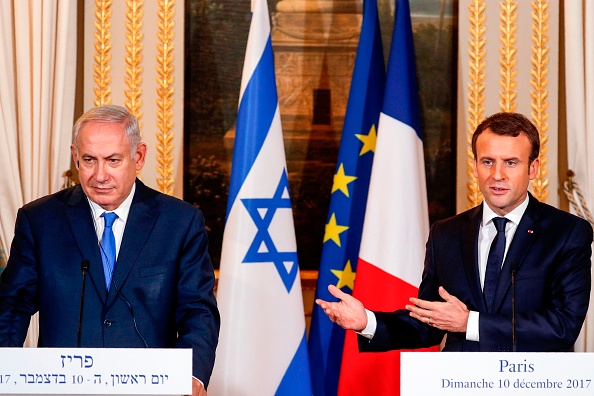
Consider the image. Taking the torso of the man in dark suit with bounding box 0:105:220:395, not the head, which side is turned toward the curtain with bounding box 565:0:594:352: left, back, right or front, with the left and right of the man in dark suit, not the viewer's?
left

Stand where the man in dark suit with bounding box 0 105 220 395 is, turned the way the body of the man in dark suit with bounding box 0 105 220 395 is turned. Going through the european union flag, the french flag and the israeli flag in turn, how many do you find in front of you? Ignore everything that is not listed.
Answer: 0

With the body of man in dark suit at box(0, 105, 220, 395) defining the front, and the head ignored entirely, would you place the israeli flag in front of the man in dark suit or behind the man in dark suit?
behind

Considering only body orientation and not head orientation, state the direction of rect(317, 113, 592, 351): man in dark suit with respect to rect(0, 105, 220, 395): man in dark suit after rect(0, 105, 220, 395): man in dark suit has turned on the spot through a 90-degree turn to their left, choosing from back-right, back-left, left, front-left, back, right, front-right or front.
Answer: front

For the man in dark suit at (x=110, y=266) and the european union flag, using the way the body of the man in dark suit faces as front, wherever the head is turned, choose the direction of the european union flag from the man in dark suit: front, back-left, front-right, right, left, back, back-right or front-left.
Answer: back-left

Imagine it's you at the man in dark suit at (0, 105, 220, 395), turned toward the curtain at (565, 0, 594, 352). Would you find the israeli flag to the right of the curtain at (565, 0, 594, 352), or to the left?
left

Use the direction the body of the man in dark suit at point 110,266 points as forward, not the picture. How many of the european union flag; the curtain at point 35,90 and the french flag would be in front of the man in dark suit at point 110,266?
0

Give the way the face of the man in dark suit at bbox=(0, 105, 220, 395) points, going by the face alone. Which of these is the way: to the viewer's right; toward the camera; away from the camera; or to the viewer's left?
toward the camera

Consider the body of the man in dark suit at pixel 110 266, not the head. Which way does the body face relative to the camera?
toward the camera

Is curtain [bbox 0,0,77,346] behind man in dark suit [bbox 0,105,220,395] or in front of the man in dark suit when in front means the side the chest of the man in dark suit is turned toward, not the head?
behind
